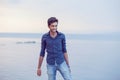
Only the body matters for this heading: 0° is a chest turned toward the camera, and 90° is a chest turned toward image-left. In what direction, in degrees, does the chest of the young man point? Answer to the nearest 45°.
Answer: approximately 0°
